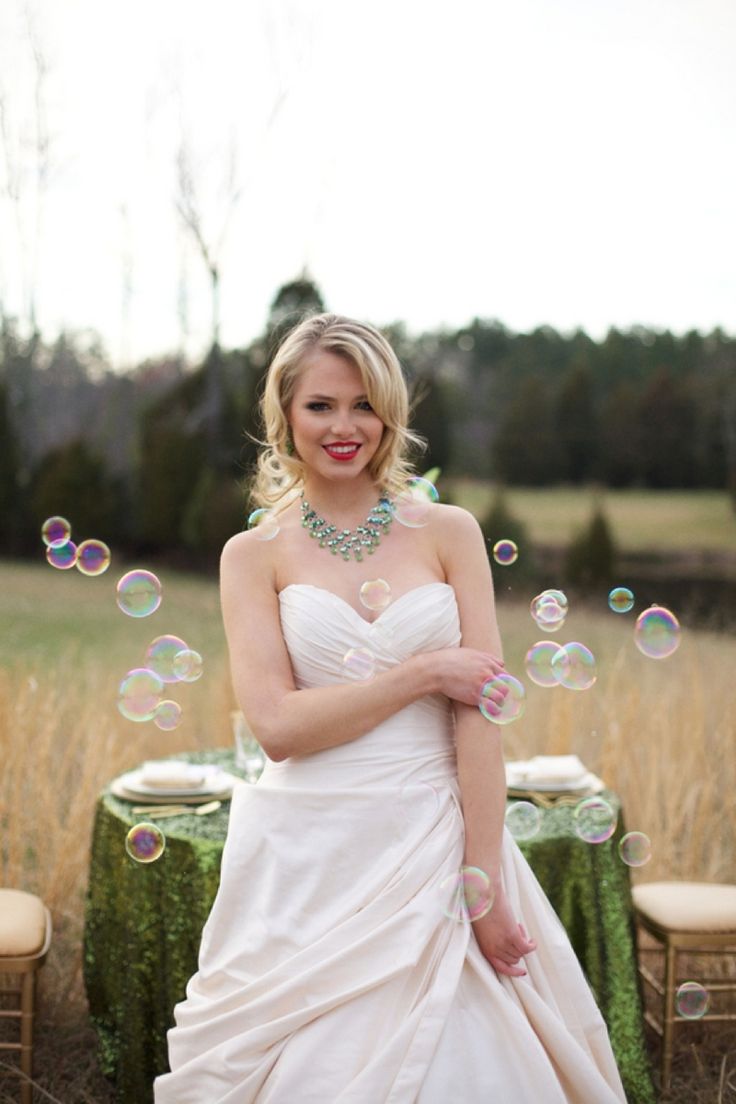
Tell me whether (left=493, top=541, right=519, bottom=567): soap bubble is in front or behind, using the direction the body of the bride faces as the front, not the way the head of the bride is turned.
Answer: behind

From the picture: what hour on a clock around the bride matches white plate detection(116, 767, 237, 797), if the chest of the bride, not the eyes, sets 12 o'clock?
The white plate is roughly at 5 o'clock from the bride.

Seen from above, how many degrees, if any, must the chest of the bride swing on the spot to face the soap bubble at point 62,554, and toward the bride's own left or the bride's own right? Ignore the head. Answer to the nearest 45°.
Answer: approximately 135° to the bride's own right

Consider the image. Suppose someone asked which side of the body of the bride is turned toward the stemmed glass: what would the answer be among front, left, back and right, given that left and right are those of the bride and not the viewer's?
back

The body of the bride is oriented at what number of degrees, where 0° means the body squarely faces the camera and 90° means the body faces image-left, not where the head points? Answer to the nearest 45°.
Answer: approximately 0°

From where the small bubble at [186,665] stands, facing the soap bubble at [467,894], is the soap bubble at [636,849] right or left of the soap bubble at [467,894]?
left

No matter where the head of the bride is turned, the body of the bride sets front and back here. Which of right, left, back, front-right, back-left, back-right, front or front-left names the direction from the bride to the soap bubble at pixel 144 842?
back-right
